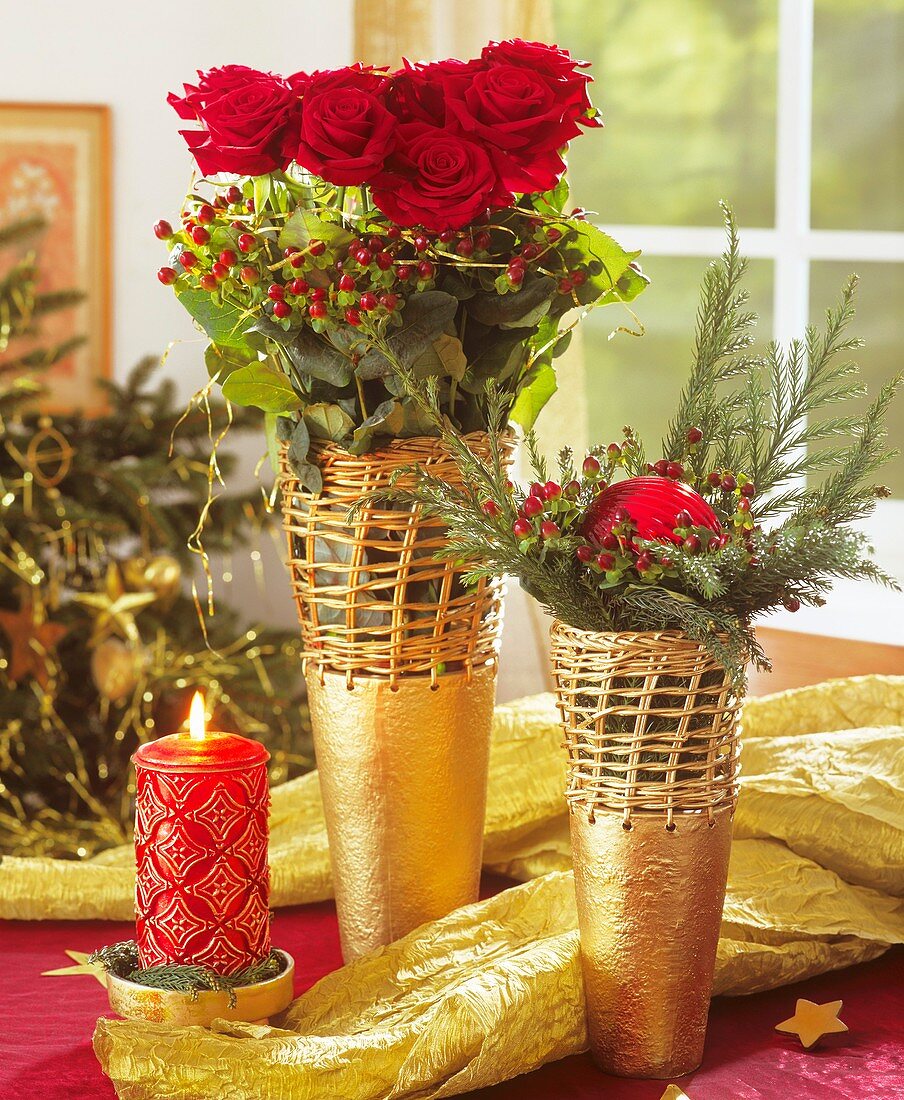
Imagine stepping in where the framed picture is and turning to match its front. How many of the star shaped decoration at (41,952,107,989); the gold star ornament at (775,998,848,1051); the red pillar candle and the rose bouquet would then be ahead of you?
4

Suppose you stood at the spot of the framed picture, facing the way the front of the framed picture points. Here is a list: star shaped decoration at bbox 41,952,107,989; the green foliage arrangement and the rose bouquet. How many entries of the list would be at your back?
0

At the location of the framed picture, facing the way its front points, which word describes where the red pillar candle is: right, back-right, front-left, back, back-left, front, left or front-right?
front

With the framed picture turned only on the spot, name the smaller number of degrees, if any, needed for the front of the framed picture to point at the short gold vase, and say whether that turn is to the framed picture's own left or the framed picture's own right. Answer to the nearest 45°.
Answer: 0° — it already faces it

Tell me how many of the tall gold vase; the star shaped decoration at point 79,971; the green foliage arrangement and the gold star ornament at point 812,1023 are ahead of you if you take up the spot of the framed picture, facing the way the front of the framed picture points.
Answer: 4

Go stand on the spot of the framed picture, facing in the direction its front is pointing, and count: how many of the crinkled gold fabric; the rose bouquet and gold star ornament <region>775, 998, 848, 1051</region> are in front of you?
3

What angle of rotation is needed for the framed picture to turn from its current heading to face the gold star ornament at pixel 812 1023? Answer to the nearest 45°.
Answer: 0° — it already faces it

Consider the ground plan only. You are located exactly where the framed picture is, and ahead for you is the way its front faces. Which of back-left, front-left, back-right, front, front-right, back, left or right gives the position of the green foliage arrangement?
front

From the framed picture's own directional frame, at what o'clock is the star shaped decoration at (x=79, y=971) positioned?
The star shaped decoration is roughly at 12 o'clock from the framed picture.

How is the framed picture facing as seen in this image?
toward the camera

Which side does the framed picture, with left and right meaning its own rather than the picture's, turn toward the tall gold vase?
front

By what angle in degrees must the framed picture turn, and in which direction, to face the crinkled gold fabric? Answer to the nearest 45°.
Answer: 0° — it already faces it

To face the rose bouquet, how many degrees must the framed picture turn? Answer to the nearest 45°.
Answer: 0° — it already faces it
